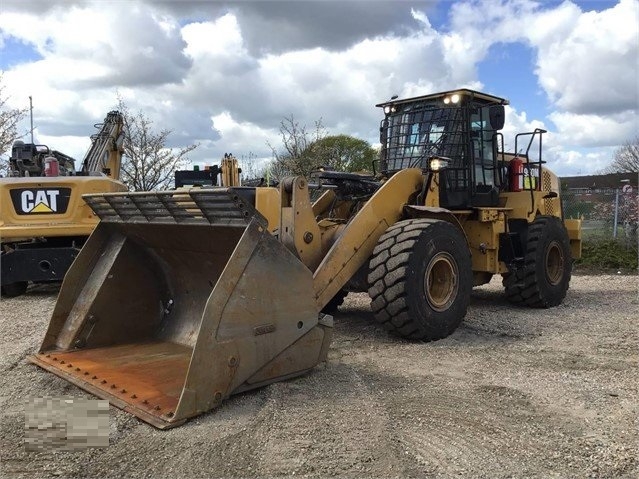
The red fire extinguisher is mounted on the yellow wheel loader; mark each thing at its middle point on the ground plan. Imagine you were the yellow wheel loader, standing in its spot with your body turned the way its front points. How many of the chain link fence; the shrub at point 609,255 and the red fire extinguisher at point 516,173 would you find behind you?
3

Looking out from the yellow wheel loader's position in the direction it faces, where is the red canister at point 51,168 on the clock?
The red canister is roughly at 3 o'clock from the yellow wheel loader.

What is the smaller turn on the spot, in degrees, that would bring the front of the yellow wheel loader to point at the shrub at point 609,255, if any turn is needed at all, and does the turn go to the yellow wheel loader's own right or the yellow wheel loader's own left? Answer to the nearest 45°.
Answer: approximately 180°

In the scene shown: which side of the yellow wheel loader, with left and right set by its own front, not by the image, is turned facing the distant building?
back

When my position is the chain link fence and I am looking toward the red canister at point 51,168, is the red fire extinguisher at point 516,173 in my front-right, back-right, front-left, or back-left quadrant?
front-left

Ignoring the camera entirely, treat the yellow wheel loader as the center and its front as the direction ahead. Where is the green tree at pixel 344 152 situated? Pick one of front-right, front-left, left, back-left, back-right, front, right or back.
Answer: back-right

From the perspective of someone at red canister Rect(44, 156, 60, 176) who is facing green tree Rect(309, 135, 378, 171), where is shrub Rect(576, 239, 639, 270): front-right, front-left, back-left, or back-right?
front-right

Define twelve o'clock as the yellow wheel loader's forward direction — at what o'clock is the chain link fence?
The chain link fence is roughly at 6 o'clock from the yellow wheel loader.

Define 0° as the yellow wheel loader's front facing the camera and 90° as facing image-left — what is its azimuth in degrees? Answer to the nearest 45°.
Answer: approximately 45°

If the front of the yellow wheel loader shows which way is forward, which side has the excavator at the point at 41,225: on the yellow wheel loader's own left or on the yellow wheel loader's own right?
on the yellow wheel loader's own right

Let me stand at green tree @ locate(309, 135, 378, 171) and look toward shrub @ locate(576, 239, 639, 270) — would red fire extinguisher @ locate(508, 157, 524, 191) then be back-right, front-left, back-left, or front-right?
front-right
